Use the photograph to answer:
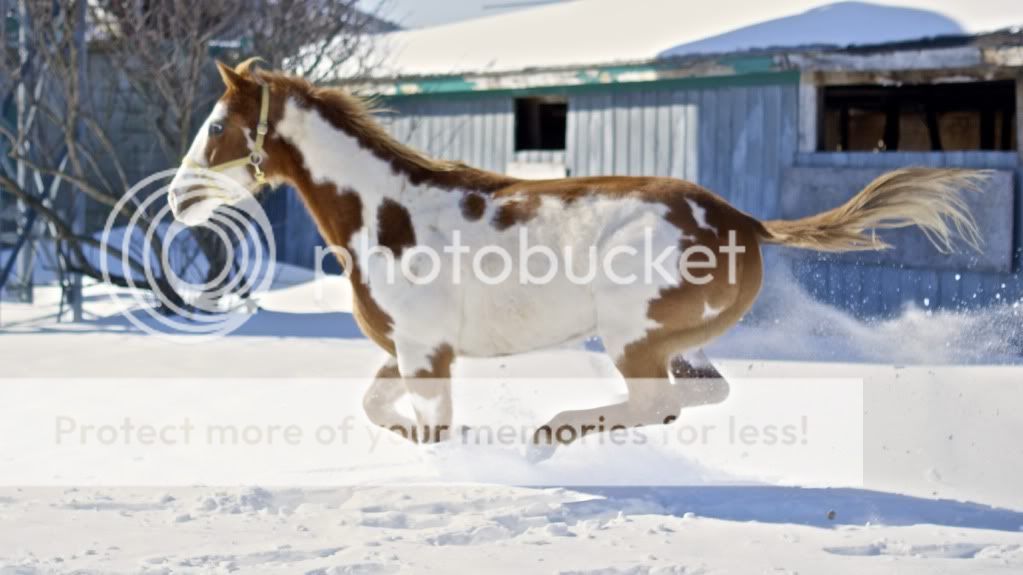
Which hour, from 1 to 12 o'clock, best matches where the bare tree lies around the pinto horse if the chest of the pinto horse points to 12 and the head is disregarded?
The bare tree is roughly at 2 o'clock from the pinto horse.

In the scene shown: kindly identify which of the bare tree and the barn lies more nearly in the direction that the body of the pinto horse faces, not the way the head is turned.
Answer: the bare tree

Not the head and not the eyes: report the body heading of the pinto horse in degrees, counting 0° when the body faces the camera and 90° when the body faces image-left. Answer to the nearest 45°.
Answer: approximately 90°

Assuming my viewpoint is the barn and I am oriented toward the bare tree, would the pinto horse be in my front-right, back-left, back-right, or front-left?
front-left

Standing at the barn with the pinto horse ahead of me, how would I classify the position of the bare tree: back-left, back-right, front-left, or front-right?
front-right

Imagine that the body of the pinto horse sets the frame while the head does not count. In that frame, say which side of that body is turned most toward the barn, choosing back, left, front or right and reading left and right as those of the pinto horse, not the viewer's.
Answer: right

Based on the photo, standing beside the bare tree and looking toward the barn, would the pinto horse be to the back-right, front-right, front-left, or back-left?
front-right

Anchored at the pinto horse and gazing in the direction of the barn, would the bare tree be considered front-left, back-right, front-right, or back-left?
front-left
